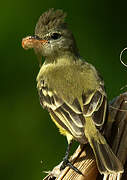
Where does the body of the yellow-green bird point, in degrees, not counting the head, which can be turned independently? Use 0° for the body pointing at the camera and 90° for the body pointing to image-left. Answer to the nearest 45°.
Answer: approximately 135°
